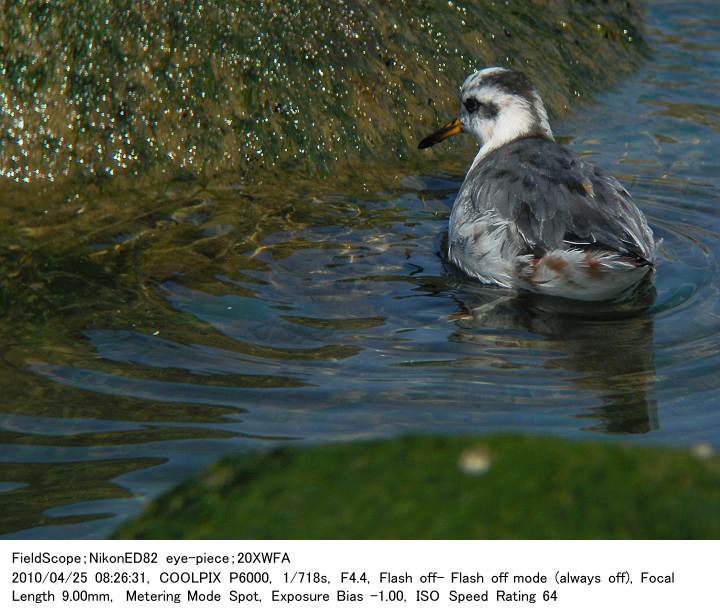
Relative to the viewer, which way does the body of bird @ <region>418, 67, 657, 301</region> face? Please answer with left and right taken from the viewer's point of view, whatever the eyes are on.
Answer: facing away from the viewer and to the left of the viewer

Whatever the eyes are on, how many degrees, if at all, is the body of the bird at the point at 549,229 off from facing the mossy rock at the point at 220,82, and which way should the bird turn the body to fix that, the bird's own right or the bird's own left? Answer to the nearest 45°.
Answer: approximately 45° to the bird's own left
